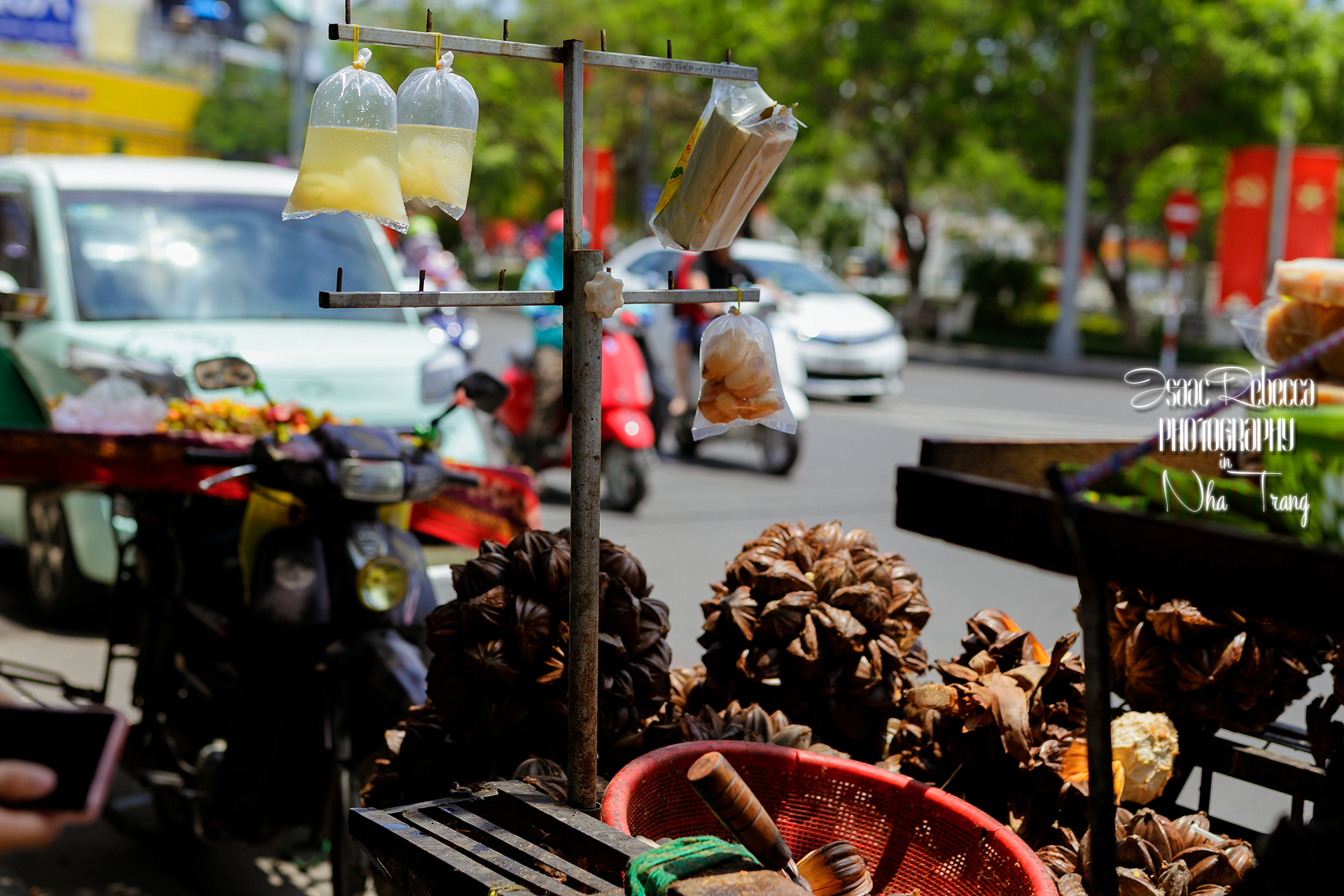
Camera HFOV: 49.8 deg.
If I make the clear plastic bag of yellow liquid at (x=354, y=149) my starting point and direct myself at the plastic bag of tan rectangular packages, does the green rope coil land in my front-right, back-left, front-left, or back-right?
front-right

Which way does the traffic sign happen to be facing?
toward the camera

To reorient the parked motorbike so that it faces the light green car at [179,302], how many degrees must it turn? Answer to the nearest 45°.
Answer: approximately 135° to its left

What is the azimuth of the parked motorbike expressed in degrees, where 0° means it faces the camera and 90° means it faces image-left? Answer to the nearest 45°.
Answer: approximately 315°

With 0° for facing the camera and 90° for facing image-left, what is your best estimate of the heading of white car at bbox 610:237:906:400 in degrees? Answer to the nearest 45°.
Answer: approximately 315°

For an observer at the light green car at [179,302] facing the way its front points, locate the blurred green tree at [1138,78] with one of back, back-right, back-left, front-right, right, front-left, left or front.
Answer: left

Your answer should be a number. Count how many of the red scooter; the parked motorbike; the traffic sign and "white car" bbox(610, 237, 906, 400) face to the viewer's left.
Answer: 0

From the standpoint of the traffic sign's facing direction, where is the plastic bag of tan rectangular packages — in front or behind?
in front

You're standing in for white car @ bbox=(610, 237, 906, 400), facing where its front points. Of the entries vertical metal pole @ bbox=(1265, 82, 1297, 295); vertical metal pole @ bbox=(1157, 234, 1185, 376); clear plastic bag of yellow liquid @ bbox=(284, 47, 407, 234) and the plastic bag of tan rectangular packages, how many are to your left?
2
